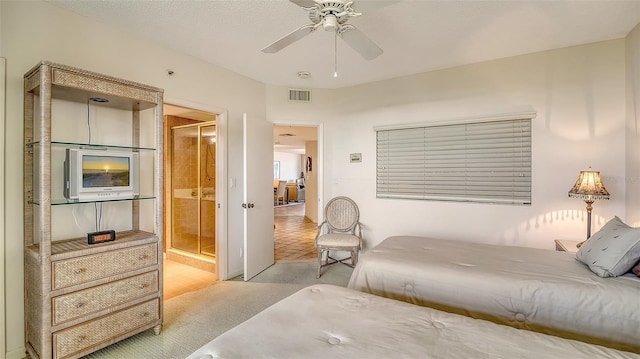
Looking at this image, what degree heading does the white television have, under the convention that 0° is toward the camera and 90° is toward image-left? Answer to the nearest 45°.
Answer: approximately 315°

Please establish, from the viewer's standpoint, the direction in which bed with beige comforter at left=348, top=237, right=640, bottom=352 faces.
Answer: facing to the left of the viewer

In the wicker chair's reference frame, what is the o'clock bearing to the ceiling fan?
The ceiling fan is roughly at 12 o'clock from the wicker chair.

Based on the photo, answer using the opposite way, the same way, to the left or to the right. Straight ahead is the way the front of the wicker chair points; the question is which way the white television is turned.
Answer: to the left

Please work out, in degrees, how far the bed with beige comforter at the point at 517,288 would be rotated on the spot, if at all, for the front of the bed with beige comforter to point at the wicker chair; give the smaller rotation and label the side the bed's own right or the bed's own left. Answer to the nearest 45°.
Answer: approximately 45° to the bed's own right

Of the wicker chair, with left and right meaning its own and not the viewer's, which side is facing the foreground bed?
front

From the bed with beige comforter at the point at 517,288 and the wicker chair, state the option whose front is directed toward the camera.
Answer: the wicker chair

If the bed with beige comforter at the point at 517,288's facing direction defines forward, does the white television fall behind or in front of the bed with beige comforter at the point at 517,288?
in front

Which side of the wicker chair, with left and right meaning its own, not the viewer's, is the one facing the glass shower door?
right

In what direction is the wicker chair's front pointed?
toward the camera

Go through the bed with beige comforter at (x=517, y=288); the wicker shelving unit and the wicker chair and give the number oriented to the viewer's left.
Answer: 1

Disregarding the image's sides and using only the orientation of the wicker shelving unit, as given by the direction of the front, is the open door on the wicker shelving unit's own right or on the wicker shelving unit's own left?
on the wicker shelving unit's own left

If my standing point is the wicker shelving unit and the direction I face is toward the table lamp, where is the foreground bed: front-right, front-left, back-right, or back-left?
front-right

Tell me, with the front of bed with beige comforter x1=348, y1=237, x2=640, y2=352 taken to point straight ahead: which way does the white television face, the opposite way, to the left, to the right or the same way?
the opposite way

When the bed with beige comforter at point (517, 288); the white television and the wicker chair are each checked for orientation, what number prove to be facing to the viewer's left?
1
